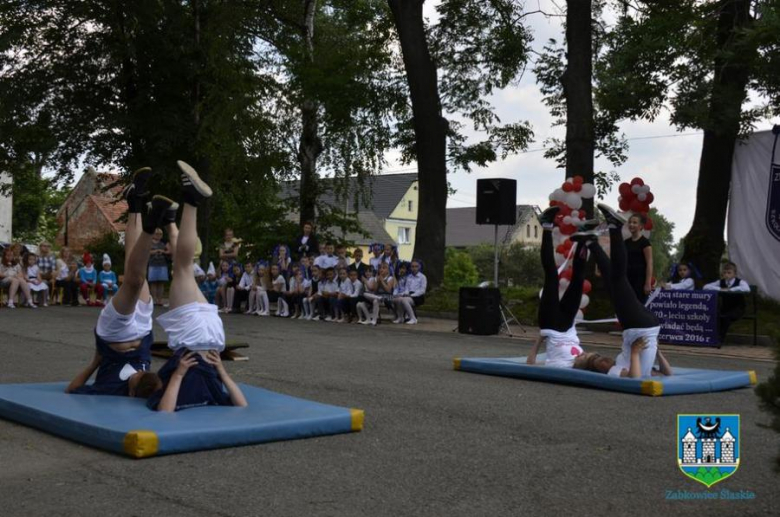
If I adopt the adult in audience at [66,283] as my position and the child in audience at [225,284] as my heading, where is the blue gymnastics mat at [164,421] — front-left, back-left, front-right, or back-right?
front-right

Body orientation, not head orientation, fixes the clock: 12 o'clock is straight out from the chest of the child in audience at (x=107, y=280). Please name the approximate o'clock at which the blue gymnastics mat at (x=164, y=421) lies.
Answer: The blue gymnastics mat is roughly at 12 o'clock from the child in audience.

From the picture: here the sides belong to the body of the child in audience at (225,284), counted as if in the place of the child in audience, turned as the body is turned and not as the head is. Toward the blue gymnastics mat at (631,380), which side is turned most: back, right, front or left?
front

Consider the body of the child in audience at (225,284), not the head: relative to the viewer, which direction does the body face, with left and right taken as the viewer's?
facing the viewer

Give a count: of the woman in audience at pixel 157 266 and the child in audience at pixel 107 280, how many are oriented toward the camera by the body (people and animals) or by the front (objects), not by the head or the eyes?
2

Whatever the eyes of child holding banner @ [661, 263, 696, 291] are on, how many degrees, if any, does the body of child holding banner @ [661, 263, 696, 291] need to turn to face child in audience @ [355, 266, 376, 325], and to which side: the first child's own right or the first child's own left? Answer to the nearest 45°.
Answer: approximately 45° to the first child's own right

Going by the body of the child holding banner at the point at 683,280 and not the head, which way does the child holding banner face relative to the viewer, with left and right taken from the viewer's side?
facing the viewer and to the left of the viewer

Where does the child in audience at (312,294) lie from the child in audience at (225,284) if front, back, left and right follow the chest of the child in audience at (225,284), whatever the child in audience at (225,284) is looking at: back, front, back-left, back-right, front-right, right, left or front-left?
front-left

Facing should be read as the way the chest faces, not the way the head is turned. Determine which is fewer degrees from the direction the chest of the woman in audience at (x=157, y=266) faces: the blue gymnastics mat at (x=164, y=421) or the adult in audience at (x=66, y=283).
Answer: the blue gymnastics mat

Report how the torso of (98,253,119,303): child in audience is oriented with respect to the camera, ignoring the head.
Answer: toward the camera

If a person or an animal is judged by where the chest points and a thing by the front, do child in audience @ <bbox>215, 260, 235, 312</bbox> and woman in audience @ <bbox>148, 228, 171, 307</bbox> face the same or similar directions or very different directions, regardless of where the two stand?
same or similar directions

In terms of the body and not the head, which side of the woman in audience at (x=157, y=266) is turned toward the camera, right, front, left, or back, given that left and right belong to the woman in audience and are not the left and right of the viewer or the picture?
front

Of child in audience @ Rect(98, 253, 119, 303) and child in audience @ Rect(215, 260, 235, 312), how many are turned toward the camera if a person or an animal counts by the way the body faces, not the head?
2
